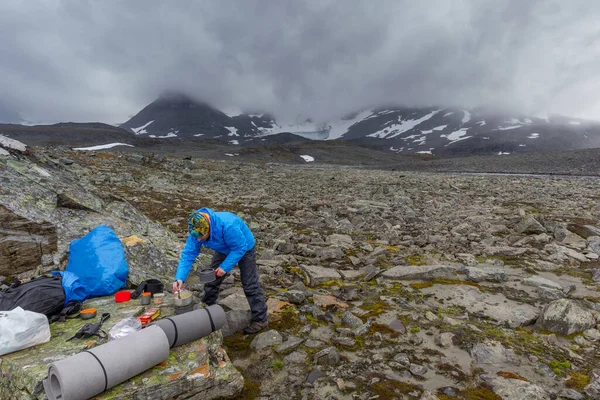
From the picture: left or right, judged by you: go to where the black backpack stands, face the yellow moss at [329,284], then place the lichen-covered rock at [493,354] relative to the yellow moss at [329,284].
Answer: right

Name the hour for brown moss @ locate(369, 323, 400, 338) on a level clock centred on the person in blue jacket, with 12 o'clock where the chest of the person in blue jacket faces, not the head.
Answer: The brown moss is roughly at 8 o'clock from the person in blue jacket.

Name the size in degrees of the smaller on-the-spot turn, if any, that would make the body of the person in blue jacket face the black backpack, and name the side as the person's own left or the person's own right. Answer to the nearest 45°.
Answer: approximately 45° to the person's own right

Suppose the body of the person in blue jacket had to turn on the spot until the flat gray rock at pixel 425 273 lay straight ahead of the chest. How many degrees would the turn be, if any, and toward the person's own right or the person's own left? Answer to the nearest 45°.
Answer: approximately 135° to the person's own left

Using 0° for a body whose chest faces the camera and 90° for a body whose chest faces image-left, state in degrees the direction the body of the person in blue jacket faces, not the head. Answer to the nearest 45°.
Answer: approximately 45°

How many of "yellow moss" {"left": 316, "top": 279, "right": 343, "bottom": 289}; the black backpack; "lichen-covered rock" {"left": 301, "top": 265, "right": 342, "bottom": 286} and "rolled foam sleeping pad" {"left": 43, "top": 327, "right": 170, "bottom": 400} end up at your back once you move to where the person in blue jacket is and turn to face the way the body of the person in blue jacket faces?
2

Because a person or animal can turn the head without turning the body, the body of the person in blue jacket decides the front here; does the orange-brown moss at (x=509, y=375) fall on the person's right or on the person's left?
on the person's left

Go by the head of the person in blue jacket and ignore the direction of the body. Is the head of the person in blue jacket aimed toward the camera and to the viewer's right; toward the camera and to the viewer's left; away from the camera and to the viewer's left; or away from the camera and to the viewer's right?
toward the camera and to the viewer's left

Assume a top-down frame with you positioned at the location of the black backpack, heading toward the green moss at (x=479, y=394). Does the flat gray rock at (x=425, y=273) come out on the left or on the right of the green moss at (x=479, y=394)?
left

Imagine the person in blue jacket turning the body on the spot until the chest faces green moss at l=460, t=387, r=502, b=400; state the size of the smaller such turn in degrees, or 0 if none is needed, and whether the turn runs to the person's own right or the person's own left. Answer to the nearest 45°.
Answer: approximately 90° to the person's own left

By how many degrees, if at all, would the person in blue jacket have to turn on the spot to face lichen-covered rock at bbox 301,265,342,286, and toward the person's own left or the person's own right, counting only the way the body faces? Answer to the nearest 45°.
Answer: approximately 180°

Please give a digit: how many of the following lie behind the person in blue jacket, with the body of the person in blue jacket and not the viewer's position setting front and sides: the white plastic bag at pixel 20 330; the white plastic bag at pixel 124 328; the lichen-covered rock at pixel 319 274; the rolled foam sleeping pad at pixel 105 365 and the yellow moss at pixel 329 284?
2
